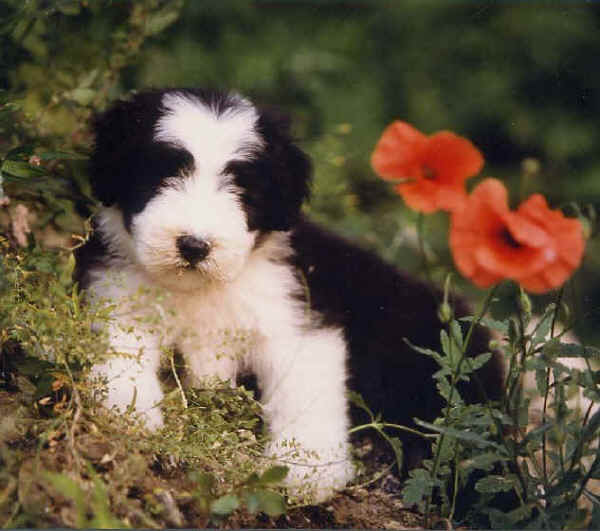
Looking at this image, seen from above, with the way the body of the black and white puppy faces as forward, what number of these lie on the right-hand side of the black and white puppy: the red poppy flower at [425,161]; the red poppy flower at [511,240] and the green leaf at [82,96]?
1

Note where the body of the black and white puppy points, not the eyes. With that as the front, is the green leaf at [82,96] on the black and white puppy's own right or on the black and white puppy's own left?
on the black and white puppy's own right

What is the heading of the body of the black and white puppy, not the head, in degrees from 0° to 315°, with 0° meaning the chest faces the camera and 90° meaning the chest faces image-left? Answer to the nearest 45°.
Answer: approximately 45°

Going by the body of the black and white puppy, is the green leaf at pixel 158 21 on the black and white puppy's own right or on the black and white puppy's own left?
on the black and white puppy's own right

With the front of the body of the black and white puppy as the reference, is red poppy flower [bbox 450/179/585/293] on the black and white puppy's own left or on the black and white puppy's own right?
on the black and white puppy's own left
